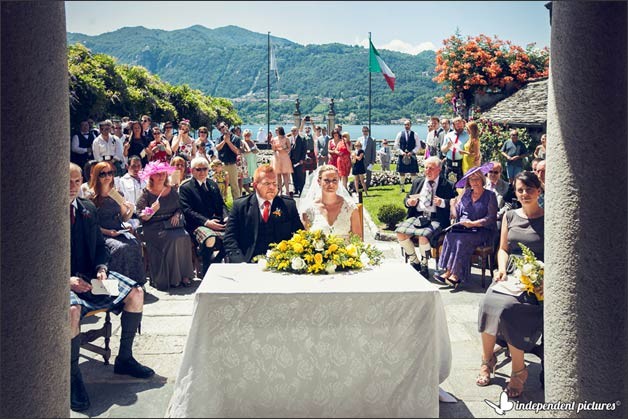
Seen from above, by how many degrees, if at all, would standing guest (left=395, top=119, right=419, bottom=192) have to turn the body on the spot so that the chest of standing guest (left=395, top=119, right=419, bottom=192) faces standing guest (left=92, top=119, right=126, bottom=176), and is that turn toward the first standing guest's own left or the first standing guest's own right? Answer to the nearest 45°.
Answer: approximately 45° to the first standing guest's own right

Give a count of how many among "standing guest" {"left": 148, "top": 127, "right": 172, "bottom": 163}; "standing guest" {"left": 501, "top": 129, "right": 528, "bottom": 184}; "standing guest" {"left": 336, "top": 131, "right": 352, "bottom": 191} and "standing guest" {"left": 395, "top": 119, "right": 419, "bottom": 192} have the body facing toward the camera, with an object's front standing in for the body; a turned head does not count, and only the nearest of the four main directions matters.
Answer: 4

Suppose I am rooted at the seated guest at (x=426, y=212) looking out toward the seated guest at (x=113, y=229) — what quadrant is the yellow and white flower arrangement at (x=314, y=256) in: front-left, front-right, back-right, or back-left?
front-left

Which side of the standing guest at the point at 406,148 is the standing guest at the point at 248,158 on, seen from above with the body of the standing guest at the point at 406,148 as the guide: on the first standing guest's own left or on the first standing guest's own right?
on the first standing guest's own right

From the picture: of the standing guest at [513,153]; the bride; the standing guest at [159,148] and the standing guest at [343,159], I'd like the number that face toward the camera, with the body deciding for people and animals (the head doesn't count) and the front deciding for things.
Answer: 4

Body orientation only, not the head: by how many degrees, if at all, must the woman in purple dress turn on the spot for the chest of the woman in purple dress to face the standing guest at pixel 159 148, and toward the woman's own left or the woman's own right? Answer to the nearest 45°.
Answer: approximately 90° to the woman's own right

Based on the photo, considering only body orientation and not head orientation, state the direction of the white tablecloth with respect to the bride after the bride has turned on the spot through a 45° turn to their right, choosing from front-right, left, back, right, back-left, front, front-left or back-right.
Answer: front-left

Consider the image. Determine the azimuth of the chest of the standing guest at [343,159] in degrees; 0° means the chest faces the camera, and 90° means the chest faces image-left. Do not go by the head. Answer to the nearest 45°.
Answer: approximately 0°

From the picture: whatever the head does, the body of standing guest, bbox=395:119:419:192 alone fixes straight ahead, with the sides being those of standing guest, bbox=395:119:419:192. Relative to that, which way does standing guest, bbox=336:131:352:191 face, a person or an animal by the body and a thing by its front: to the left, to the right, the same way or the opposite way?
the same way

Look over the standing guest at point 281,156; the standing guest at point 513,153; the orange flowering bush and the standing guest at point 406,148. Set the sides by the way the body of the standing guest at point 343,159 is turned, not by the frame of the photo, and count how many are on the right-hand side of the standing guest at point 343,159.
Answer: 1

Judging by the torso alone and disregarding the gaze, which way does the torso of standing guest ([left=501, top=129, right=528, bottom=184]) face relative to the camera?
toward the camera

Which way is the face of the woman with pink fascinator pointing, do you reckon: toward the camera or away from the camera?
toward the camera

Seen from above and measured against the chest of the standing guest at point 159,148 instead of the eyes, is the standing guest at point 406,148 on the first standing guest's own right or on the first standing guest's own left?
on the first standing guest's own left

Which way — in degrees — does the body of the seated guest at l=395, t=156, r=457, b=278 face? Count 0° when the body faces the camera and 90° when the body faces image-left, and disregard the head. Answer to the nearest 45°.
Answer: approximately 45°

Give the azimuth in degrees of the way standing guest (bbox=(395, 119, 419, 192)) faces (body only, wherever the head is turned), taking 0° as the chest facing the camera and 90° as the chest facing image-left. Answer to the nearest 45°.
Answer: approximately 0°

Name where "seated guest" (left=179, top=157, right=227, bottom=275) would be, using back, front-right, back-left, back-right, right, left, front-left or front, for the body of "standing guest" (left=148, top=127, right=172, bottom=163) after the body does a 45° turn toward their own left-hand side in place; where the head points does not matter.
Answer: front-right

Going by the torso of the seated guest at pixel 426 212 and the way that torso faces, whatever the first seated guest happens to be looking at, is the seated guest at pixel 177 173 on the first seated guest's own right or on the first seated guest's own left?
on the first seated guest's own right

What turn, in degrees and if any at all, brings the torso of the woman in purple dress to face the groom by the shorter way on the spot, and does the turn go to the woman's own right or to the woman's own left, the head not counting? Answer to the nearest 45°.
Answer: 0° — they already face them

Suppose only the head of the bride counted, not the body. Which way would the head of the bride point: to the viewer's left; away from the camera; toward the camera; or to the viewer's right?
toward the camera
